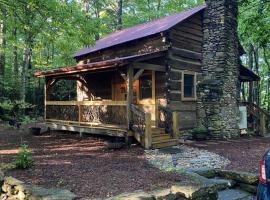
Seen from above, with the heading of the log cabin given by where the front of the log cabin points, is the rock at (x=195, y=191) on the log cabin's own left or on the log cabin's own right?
on the log cabin's own left

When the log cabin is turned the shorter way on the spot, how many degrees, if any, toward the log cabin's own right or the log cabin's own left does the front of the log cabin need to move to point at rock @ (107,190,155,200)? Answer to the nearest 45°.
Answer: approximately 45° to the log cabin's own left

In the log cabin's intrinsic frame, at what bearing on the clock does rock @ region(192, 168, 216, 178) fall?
The rock is roughly at 10 o'clock from the log cabin.

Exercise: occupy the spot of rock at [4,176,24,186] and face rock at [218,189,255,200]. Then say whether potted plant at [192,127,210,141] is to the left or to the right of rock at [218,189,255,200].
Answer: left

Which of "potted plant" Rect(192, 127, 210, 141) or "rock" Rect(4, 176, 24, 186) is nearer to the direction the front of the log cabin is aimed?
the rock

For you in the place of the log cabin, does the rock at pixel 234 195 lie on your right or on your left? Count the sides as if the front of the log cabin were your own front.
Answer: on your left

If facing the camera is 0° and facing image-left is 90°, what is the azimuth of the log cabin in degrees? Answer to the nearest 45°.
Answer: approximately 45°

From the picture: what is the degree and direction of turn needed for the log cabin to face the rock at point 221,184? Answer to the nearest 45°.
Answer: approximately 45° to its left

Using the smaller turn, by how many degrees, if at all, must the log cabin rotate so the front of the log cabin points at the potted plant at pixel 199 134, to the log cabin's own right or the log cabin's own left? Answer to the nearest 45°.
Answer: approximately 135° to the log cabin's own left
